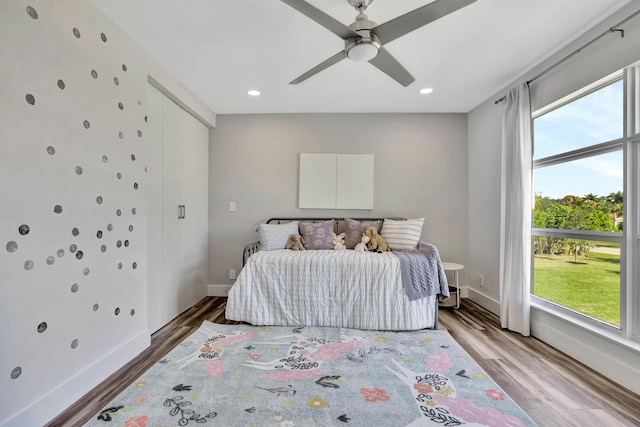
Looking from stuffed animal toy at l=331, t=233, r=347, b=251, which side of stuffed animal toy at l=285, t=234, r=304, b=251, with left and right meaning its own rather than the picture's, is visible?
left

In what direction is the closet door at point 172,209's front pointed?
to the viewer's right

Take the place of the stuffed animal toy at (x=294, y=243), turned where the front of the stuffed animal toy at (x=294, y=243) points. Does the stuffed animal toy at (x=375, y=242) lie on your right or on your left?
on your left

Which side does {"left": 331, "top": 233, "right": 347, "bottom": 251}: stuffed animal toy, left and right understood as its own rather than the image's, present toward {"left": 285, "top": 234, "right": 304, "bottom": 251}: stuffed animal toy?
right

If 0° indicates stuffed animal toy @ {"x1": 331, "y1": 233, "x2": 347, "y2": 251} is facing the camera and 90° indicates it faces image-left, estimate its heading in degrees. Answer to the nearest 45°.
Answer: approximately 0°

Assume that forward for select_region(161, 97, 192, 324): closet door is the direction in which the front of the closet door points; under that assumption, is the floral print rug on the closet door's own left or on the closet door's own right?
on the closet door's own right

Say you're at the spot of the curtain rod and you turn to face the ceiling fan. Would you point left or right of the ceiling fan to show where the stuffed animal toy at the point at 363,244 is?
right

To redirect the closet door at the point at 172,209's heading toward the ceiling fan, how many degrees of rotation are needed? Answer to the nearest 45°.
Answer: approximately 45° to its right
